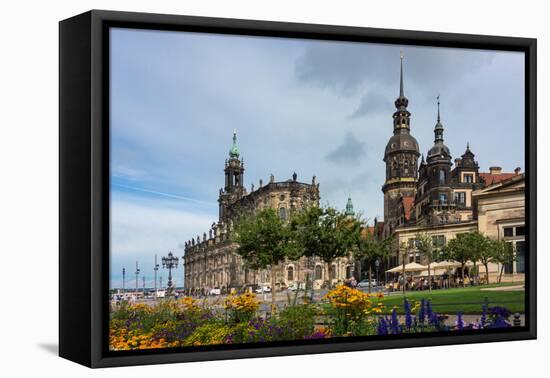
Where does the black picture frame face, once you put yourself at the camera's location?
facing the viewer and to the right of the viewer
